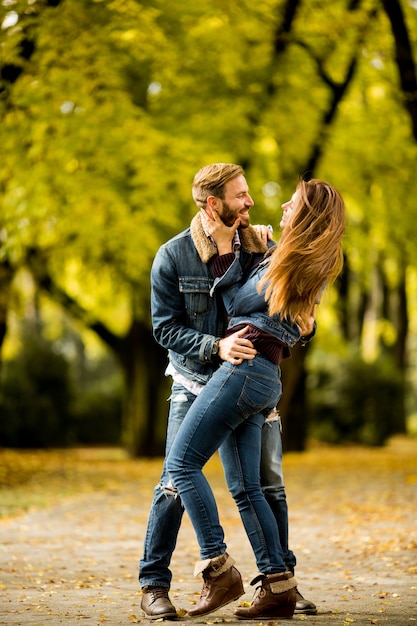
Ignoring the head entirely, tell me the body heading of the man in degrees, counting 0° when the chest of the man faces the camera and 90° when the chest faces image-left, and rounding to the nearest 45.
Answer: approximately 315°

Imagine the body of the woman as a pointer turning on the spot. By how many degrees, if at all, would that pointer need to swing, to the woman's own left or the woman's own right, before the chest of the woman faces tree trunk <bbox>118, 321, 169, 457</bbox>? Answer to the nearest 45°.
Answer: approximately 90° to the woman's own right

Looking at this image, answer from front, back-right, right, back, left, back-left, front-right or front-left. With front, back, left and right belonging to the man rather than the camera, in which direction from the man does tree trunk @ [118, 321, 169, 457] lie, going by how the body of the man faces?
back-left

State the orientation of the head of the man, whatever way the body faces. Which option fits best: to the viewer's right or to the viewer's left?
to the viewer's right

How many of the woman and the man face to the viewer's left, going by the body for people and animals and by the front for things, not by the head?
1

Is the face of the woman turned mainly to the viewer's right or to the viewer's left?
to the viewer's left

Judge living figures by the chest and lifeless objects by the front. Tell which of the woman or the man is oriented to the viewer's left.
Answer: the woman

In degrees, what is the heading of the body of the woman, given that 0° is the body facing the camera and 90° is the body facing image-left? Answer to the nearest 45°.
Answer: approximately 90°
